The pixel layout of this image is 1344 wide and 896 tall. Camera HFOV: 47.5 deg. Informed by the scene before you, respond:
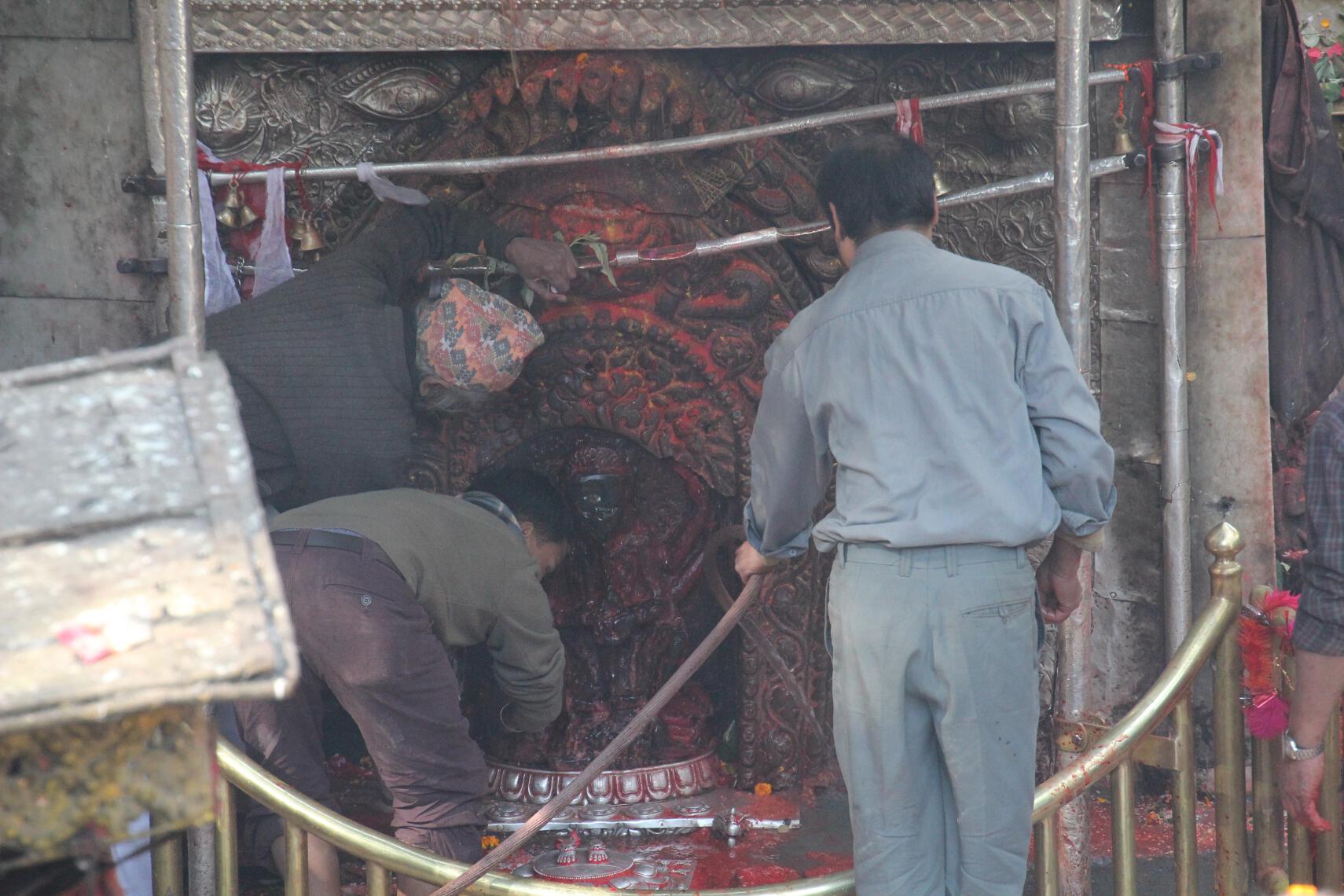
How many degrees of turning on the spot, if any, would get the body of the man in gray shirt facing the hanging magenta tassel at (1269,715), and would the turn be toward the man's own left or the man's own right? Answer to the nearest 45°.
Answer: approximately 45° to the man's own right

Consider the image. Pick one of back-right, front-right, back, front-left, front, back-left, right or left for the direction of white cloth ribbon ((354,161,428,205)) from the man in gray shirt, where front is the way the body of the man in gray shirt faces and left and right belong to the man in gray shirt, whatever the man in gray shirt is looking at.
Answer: front-left

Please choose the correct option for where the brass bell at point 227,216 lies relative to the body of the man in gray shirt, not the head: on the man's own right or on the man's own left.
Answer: on the man's own left

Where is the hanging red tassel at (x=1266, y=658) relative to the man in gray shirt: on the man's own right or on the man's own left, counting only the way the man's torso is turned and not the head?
on the man's own right

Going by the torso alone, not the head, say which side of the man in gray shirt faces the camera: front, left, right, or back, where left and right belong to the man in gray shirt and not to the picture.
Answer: back

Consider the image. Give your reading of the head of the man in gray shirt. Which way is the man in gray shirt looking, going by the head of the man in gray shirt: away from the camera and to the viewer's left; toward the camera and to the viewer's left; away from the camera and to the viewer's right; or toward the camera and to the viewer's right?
away from the camera and to the viewer's left

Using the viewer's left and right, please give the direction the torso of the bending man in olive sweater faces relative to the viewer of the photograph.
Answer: facing away from the viewer and to the right of the viewer

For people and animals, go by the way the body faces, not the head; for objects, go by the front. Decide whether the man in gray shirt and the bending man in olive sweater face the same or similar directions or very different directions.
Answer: same or similar directions

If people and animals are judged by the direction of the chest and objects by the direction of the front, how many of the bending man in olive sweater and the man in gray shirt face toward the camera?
0

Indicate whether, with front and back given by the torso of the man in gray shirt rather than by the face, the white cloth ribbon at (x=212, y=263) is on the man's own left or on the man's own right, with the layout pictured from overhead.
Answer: on the man's own left

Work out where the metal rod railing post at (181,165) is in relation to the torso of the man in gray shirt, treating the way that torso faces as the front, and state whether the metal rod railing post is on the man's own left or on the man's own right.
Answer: on the man's own left
